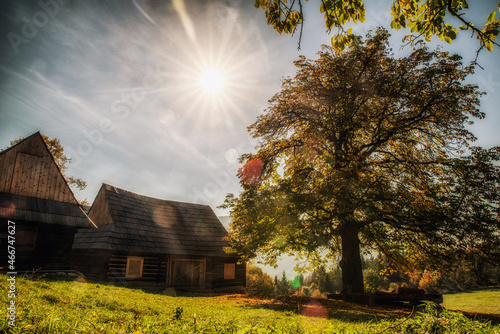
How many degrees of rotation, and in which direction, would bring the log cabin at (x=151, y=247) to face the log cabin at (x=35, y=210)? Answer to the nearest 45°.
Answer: approximately 45° to its right

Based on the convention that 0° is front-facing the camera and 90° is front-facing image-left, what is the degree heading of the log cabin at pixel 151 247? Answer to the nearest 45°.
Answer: approximately 0°
